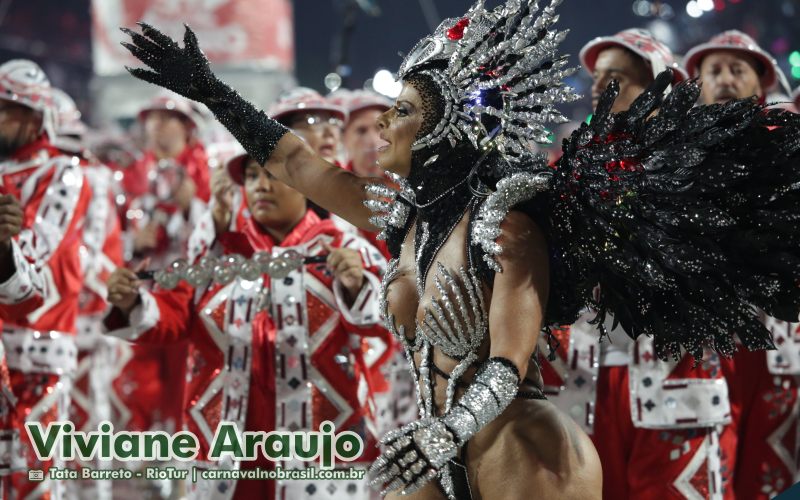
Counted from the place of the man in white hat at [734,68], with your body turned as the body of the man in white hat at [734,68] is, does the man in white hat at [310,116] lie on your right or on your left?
on your right

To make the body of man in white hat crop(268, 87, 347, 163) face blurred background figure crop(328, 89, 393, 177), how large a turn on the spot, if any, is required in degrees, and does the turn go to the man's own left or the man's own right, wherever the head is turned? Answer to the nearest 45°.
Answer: approximately 135° to the man's own left

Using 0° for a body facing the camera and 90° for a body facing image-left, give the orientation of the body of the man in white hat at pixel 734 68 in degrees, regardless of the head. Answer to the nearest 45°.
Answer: approximately 0°

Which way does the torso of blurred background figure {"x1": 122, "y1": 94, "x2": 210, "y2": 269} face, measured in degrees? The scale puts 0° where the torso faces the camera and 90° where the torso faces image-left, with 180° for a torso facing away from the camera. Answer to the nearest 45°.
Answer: approximately 0°

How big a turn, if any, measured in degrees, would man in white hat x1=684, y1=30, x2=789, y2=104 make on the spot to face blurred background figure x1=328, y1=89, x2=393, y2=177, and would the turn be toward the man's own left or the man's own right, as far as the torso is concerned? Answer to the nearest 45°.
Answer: approximately 90° to the man's own right

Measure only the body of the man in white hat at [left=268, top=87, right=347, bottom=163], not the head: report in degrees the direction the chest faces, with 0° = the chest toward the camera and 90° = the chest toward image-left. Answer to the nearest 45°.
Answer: approximately 315°

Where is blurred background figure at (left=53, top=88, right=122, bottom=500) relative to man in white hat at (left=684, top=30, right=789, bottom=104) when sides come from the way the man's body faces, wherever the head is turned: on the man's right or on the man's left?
on the man's right

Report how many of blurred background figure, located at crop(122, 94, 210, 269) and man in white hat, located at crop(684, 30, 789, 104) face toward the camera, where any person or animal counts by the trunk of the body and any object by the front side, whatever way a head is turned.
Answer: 2

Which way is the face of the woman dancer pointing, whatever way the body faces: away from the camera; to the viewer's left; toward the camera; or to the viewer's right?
to the viewer's left
